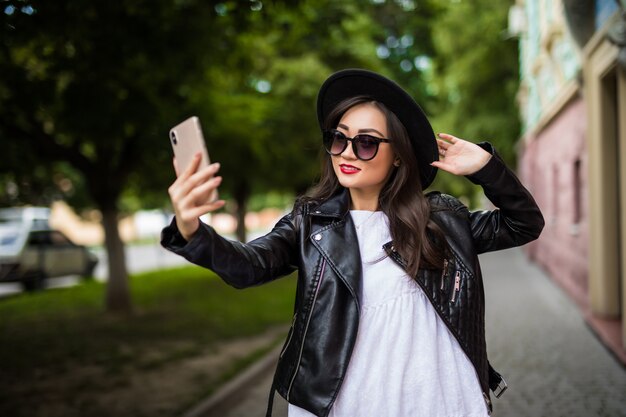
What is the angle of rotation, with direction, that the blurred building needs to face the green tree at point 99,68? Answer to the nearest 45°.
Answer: approximately 45° to its left

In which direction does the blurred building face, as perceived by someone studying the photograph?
facing to the left of the viewer

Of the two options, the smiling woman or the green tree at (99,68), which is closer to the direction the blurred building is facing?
the green tree

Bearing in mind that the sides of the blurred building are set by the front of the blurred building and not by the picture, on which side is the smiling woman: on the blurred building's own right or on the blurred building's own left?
on the blurred building's own left

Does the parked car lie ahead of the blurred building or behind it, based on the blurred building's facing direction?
ahead

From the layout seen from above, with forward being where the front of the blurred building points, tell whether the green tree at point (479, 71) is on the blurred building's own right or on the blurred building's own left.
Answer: on the blurred building's own right
